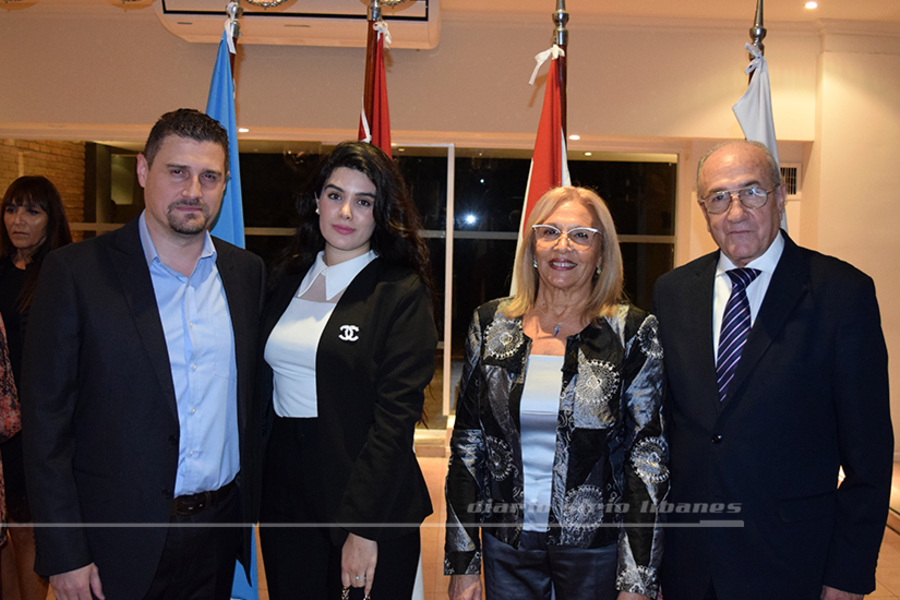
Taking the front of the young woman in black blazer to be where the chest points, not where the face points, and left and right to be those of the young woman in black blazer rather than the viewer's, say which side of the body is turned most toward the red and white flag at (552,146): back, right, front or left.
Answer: back

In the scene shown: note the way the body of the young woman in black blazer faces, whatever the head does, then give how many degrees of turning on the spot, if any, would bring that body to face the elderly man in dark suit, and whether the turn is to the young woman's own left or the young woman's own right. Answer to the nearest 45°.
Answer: approximately 135° to the young woman's own left

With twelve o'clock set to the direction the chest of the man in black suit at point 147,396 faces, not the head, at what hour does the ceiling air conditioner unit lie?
The ceiling air conditioner unit is roughly at 8 o'clock from the man in black suit.

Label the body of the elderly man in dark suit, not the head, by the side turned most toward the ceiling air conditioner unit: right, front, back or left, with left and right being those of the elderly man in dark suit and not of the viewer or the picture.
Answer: right

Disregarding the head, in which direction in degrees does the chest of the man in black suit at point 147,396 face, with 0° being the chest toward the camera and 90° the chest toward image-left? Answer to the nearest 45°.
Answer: approximately 315°

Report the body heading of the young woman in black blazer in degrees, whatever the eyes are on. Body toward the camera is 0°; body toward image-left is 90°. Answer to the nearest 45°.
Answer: approximately 45°

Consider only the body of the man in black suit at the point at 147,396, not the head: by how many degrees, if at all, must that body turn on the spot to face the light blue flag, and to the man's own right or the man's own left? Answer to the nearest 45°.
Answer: approximately 135° to the man's own left

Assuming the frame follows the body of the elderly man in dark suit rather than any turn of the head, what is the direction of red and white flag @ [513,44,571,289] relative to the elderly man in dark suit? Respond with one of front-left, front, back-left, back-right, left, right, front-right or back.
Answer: right
